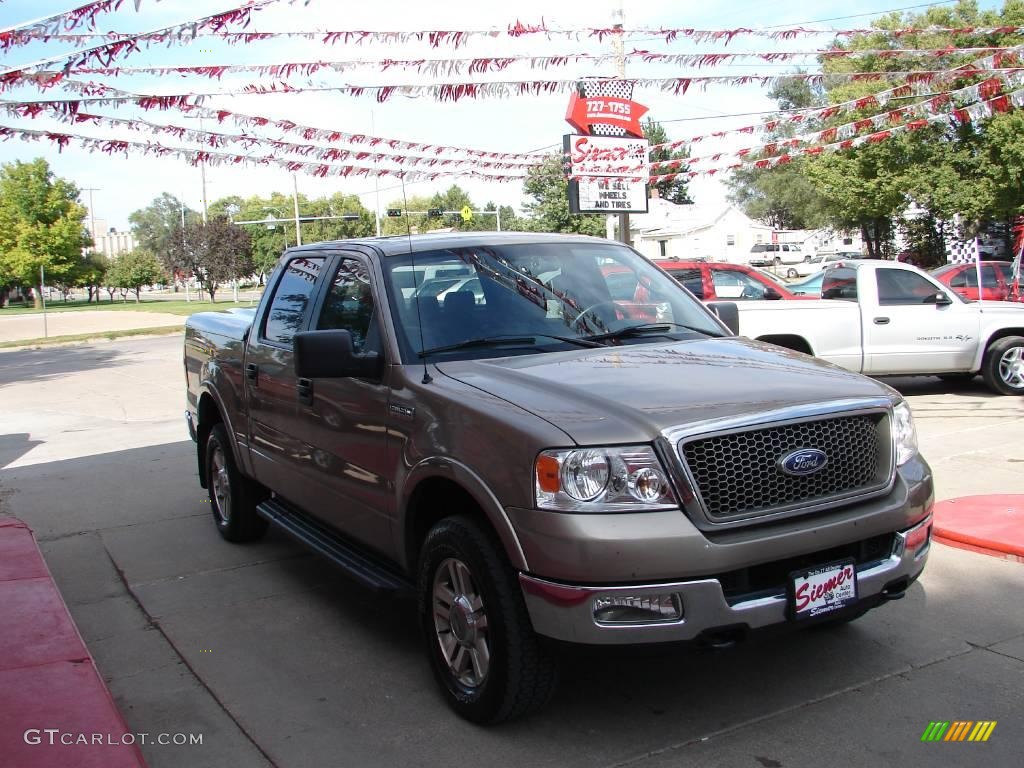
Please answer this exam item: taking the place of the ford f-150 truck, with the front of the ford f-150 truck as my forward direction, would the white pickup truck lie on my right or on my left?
on my left

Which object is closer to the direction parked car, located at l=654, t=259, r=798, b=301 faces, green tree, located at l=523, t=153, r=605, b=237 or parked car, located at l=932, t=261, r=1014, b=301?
the parked car

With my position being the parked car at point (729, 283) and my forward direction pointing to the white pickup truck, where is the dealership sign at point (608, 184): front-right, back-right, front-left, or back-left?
back-left

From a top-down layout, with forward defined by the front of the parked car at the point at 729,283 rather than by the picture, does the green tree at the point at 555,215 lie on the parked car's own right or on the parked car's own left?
on the parked car's own left

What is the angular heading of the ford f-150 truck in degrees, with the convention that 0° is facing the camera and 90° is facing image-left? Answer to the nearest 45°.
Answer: approximately 315°

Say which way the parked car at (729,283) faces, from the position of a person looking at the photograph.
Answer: facing to the right of the viewer

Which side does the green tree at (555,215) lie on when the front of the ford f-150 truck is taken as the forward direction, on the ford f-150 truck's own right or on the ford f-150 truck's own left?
on the ford f-150 truck's own left
